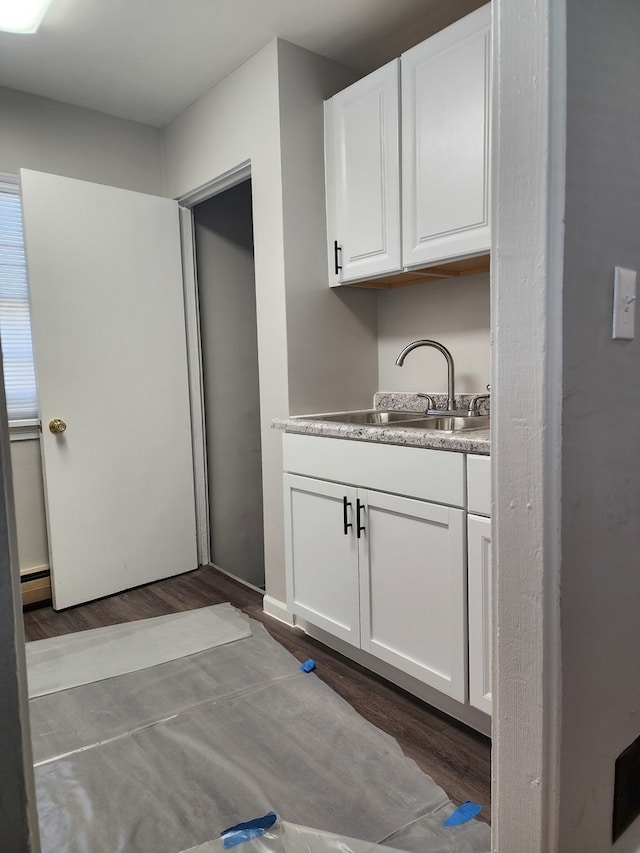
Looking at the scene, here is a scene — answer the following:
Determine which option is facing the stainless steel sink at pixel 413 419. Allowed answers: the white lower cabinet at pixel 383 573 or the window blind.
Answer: the window blind

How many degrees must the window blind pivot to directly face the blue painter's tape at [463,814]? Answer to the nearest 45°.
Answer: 0° — it already faces it

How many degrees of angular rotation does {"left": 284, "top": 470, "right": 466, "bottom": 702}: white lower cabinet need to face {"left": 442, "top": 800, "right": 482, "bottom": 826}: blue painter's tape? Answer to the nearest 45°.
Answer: approximately 45° to its left

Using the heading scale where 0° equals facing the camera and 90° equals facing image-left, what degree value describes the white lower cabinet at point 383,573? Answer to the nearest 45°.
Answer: approximately 45°
